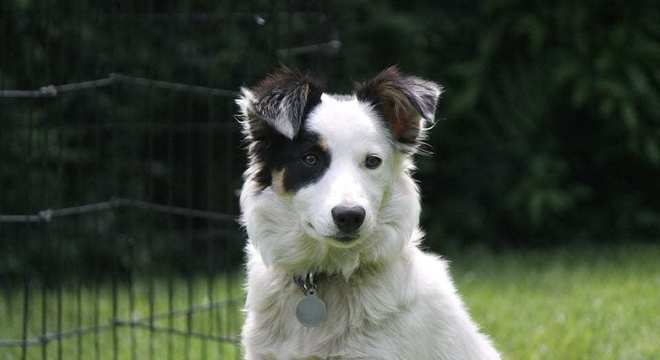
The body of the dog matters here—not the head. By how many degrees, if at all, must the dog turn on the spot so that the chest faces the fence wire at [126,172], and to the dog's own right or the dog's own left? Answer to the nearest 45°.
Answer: approximately 90° to the dog's own right
